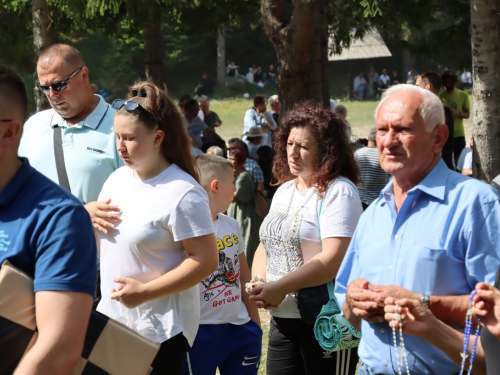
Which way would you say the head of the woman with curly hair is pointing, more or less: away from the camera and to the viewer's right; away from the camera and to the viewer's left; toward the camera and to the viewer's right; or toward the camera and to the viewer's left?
toward the camera and to the viewer's left

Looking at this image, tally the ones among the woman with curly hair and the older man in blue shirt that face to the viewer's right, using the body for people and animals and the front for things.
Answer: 0

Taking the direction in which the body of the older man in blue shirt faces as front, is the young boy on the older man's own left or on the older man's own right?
on the older man's own right

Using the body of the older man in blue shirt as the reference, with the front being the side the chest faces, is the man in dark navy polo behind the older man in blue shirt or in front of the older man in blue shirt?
in front

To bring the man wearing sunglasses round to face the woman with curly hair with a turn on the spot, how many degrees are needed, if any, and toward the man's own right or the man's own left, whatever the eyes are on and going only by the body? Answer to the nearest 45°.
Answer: approximately 135° to the man's own left
